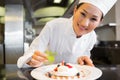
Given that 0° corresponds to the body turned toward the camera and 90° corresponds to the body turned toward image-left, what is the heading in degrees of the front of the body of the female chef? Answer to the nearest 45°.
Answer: approximately 0°

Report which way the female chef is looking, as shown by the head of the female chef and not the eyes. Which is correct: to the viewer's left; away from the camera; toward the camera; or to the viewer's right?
toward the camera
